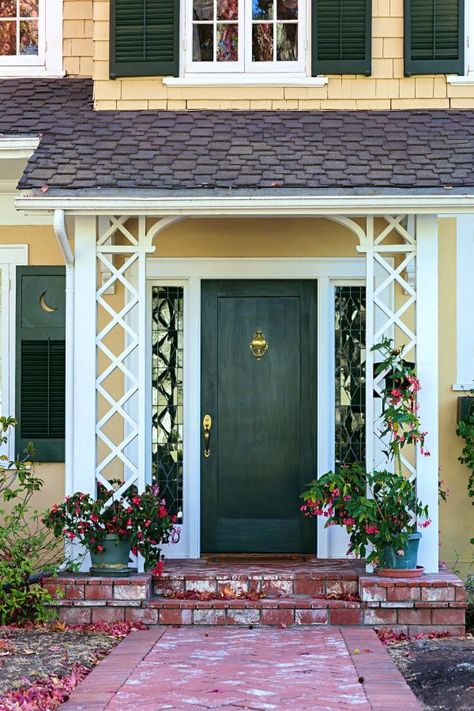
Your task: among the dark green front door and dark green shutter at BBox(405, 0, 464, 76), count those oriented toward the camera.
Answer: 2

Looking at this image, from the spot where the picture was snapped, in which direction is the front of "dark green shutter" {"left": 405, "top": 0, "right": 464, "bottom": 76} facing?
facing the viewer

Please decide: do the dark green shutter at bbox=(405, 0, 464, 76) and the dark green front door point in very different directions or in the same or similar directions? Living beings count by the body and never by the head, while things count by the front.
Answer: same or similar directions

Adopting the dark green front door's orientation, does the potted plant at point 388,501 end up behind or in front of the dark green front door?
in front

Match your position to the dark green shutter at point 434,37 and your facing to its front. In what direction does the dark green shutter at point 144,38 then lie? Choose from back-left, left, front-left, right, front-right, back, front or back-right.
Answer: right

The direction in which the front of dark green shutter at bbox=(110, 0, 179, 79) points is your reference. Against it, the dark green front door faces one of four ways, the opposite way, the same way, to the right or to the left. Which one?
the same way

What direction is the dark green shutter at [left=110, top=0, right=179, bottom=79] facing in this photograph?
toward the camera

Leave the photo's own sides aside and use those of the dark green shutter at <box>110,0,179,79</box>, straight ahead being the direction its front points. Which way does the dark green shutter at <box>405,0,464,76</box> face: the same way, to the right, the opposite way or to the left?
the same way

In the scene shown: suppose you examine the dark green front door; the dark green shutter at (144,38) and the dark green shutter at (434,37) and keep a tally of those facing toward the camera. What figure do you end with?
3

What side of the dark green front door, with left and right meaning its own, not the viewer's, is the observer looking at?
front

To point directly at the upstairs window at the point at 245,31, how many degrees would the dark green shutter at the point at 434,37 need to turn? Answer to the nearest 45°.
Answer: approximately 90° to its right

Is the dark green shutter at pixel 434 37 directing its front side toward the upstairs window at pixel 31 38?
no

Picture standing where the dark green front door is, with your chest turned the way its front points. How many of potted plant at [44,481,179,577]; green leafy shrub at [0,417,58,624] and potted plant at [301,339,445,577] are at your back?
0

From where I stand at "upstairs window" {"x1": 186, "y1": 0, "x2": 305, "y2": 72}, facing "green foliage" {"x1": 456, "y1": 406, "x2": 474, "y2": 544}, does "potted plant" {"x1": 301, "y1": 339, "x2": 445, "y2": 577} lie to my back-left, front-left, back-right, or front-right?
front-right
